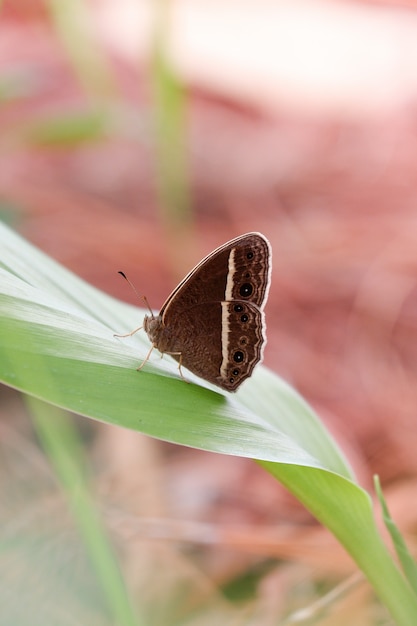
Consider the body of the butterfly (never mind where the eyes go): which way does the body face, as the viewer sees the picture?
to the viewer's left
